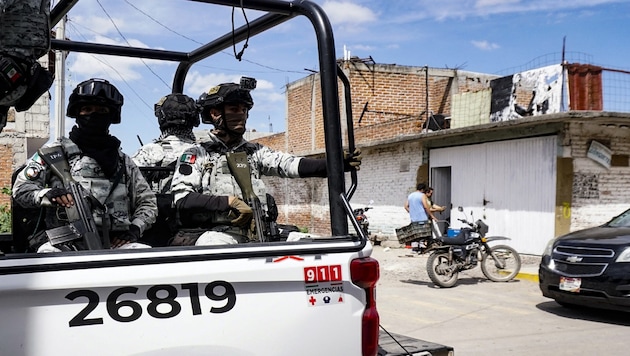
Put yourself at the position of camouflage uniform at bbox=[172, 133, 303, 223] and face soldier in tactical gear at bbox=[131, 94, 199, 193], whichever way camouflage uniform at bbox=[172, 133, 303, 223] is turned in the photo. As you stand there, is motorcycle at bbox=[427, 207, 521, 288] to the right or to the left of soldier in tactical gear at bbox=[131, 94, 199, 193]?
right

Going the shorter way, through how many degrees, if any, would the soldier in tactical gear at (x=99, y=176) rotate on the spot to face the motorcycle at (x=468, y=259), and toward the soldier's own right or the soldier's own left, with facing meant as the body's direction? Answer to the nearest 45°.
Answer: approximately 135° to the soldier's own left

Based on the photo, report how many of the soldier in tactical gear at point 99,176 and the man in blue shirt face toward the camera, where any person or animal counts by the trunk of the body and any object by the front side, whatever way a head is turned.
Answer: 1

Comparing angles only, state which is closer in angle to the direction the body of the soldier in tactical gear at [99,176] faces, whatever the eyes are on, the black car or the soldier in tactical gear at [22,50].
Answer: the soldier in tactical gear

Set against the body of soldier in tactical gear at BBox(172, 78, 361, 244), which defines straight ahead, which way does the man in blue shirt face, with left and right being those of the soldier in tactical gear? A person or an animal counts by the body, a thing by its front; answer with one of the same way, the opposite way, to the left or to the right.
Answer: to the left

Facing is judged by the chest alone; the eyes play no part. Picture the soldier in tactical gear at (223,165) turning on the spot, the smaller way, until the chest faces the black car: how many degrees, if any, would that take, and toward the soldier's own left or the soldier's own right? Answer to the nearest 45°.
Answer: approximately 90° to the soldier's own left

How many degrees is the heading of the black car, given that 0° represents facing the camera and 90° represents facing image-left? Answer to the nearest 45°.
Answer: approximately 45°

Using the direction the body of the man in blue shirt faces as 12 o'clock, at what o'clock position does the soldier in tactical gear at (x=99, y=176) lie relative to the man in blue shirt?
The soldier in tactical gear is roughly at 5 o'clock from the man in blue shirt.

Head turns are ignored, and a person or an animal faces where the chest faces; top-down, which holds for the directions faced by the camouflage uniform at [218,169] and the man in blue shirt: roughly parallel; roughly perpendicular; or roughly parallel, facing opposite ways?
roughly perpendicular
